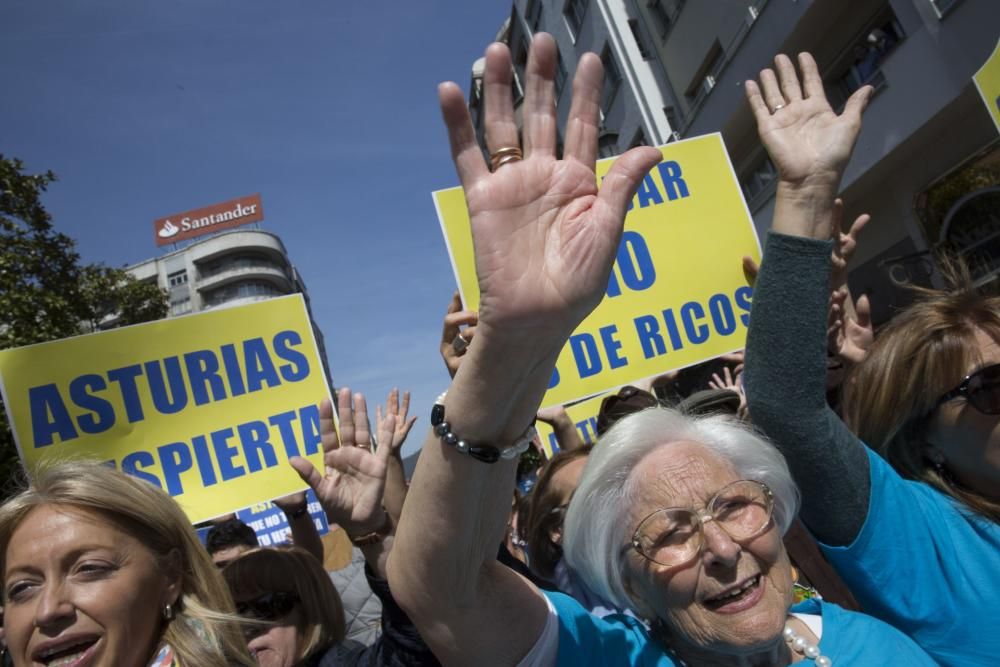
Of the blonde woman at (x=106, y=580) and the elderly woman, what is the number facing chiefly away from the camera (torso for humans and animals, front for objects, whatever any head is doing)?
0

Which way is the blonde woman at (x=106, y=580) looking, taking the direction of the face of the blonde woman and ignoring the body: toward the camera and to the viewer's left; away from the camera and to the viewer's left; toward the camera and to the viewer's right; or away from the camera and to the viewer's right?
toward the camera and to the viewer's left

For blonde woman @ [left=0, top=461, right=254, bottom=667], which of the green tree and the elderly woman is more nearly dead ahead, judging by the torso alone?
the elderly woman

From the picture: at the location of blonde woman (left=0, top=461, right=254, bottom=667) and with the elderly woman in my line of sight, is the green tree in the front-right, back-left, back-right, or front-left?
back-left

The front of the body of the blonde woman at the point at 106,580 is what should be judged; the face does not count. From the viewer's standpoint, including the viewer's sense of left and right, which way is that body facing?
facing the viewer and to the left of the viewer

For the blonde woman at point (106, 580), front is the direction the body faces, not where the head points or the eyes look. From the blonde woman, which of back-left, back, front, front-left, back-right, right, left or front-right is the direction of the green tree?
back-right

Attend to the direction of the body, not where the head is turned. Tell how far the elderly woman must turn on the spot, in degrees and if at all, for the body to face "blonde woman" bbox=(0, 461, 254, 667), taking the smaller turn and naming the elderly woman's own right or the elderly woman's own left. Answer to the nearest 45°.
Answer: approximately 135° to the elderly woman's own right

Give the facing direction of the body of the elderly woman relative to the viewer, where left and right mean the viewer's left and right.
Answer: facing the viewer and to the right of the viewer
